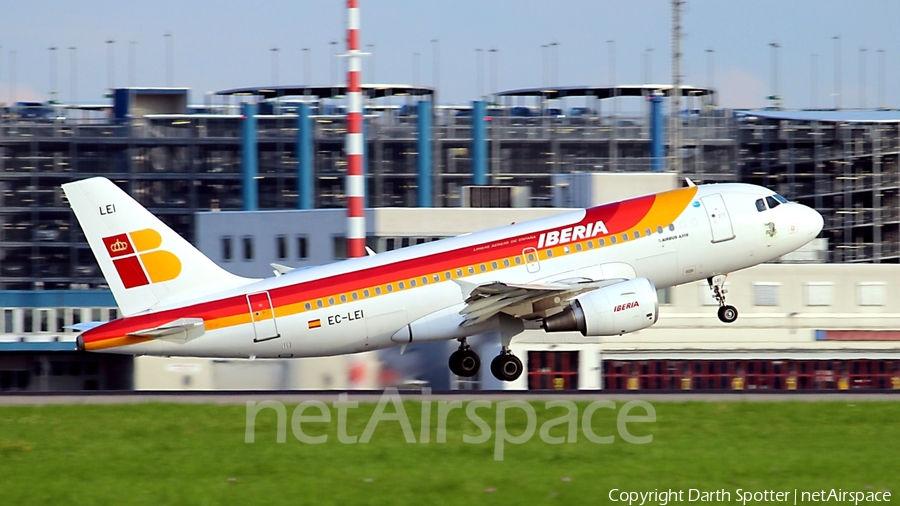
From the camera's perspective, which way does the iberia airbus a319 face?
to the viewer's right
